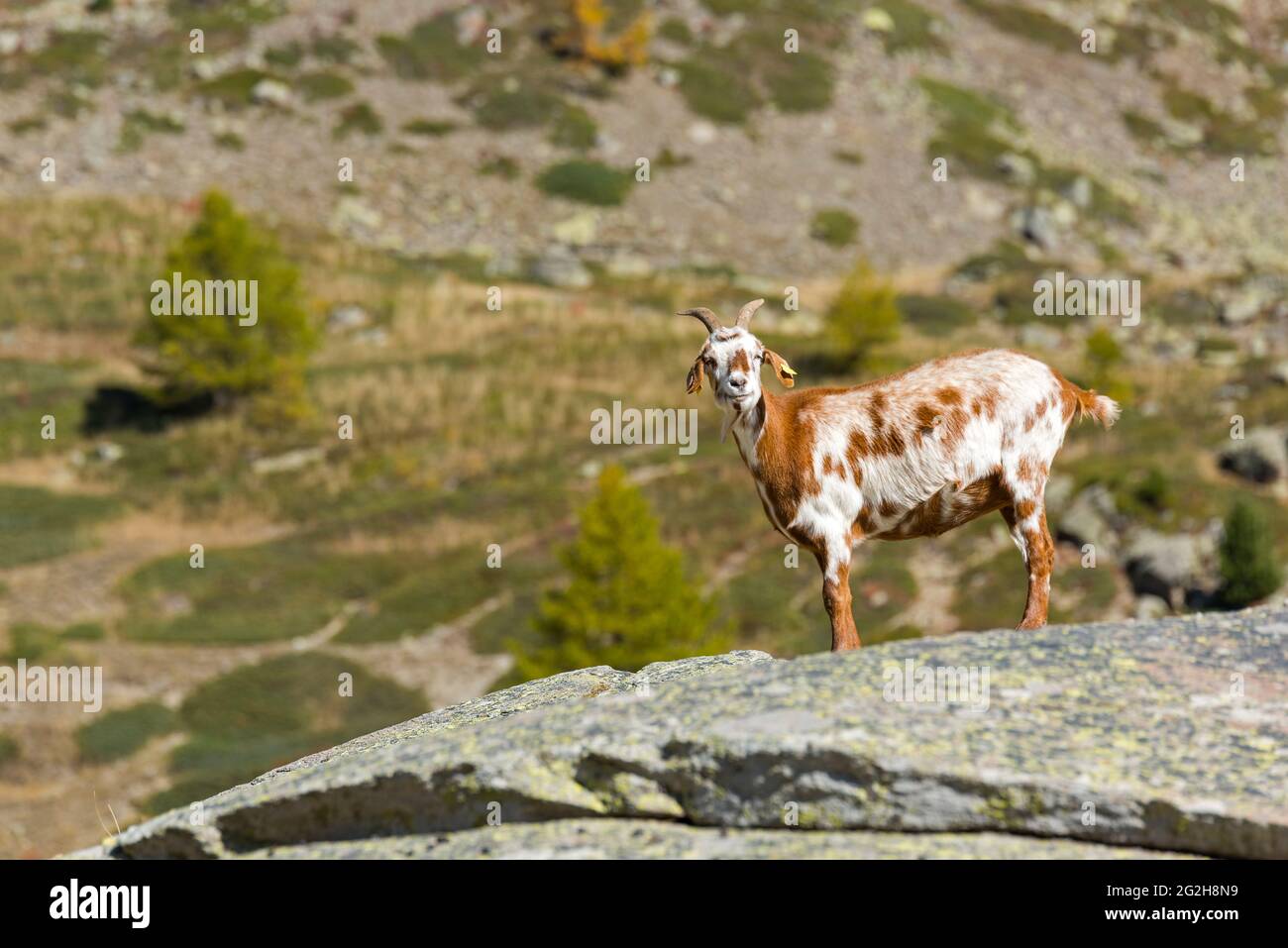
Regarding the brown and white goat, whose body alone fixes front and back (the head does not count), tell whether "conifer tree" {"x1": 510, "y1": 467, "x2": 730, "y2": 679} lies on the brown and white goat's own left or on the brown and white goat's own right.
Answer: on the brown and white goat's own right

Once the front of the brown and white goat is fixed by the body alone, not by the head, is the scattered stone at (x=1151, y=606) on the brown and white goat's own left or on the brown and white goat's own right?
on the brown and white goat's own right

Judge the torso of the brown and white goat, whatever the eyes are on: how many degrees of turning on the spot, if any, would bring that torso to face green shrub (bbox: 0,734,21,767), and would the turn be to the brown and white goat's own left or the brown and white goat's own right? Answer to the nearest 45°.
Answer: approximately 45° to the brown and white goat's own right

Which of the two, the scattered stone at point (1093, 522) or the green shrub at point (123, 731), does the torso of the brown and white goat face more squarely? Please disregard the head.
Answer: the green shrub

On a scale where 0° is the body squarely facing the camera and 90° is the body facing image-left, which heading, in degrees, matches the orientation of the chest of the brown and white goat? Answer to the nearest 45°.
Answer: approximately 90°

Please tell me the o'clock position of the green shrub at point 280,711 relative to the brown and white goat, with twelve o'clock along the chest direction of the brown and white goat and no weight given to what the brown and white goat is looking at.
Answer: The green shrub is roughly at 2 o'clock from the brown and white goat.

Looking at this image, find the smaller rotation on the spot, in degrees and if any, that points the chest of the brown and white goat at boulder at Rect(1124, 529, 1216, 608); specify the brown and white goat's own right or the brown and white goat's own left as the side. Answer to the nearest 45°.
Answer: approximately 90° to the brown and white goat's own right

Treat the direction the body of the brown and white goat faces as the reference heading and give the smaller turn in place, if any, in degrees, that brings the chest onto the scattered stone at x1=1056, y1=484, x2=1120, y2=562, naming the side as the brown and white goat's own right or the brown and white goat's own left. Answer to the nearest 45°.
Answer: approximately 90° to the brown and white goat's own right
